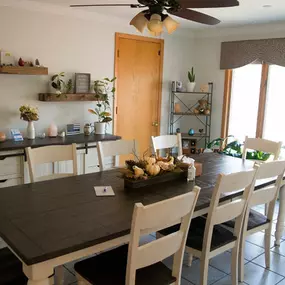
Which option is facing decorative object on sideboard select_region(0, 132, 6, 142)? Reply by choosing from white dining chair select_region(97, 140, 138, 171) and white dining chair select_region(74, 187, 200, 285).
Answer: white dining chair select_region(74, 187, 200, 285)

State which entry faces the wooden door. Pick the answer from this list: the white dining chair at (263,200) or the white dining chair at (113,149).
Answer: the white dining chair at (263,200)

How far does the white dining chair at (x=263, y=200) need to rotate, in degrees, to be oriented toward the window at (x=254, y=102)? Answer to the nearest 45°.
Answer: approximately 45° to its right

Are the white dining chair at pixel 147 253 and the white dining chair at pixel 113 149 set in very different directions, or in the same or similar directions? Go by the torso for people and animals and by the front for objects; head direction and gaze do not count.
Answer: very different directions

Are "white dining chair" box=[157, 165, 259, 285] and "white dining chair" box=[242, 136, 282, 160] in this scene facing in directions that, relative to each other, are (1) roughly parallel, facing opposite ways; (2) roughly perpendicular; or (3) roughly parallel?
roughly perpendicular

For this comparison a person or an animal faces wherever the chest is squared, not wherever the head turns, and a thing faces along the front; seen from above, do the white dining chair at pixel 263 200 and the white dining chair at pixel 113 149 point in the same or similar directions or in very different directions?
very different directions

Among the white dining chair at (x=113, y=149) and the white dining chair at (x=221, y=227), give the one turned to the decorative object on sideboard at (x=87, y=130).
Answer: the white dining chair at (x=221, y=227)

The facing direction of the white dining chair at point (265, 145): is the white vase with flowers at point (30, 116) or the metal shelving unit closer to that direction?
the white vase with flowers

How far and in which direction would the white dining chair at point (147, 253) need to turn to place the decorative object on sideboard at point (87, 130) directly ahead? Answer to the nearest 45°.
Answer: approximately 45° to its right

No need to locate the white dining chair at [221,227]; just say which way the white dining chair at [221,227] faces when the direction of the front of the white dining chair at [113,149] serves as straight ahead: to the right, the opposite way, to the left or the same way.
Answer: the opposite way

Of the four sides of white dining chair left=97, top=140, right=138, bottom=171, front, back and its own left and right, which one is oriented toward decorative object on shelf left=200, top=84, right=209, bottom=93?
left
